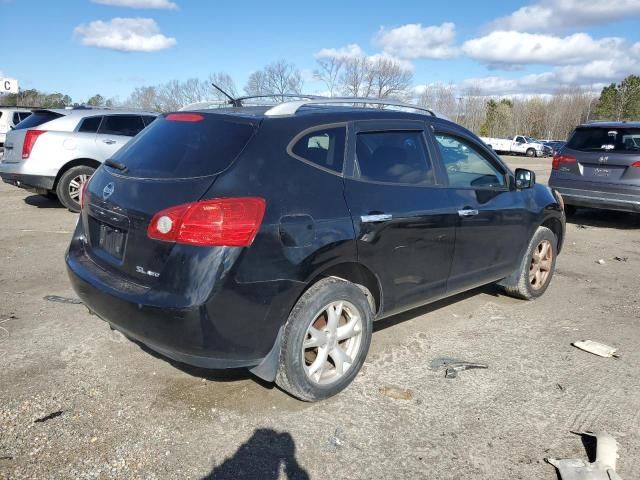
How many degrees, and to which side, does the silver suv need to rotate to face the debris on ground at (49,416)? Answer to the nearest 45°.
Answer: approximately 135° to its right

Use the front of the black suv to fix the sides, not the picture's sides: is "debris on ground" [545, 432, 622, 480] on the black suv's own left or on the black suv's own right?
on the black suv's own right

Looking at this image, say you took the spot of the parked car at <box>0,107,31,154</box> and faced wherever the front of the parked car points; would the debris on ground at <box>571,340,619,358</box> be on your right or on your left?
on your right

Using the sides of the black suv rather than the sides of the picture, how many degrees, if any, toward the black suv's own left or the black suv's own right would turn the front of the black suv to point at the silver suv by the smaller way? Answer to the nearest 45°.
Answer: approximately 90° to the black suv's own left

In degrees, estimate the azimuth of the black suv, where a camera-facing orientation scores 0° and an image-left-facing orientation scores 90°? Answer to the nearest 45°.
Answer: approximately 225°

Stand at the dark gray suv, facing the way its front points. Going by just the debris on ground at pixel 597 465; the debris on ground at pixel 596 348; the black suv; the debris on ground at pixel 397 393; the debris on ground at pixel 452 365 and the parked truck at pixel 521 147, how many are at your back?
5

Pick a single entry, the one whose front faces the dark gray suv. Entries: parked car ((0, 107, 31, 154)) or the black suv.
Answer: the black suv

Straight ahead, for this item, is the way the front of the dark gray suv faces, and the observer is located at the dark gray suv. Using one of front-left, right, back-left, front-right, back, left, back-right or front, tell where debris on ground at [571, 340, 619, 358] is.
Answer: back

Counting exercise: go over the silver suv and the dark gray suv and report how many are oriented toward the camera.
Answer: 0

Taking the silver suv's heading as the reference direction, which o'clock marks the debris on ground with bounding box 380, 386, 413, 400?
The debris on ground is roughly at 4 o'clock from the silver suv.

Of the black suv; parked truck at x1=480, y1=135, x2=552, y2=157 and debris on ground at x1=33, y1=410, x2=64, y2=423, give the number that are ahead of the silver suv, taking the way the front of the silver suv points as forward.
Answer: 1

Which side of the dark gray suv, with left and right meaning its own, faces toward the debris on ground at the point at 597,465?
back

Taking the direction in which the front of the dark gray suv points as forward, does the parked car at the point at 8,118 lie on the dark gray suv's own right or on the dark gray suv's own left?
on the dark gray suv's own left

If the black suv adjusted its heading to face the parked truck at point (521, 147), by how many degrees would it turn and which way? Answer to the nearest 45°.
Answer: approximately 45° to its left

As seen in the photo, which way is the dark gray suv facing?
away from the camera

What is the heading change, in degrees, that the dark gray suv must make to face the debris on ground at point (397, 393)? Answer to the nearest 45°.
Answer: approximately 180°
